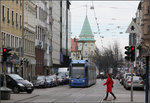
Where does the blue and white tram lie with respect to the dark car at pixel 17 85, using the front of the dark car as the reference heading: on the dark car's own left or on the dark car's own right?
on the dark car's own left

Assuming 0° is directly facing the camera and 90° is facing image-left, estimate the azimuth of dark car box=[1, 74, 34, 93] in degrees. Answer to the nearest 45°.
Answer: approximately 315°

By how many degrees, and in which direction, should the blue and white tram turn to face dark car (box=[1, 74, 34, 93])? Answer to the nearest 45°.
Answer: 0° — it already faces it

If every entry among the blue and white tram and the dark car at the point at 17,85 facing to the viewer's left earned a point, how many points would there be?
0
